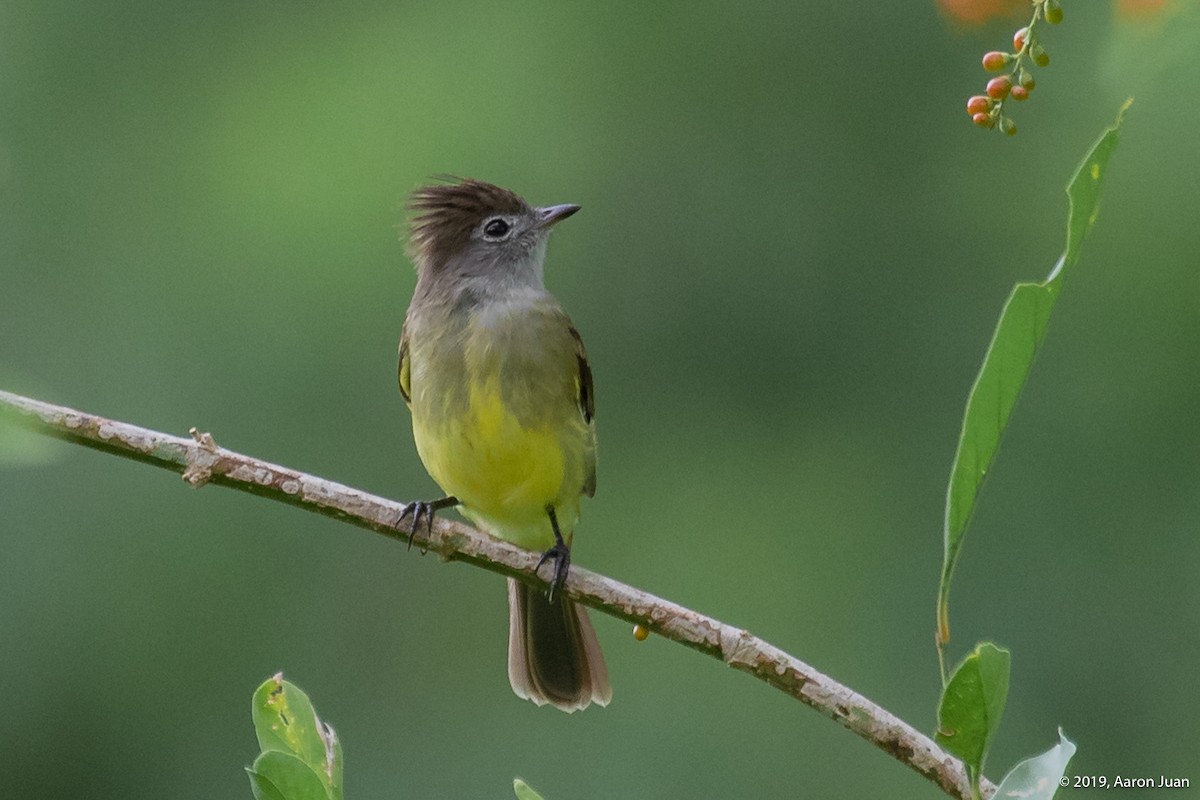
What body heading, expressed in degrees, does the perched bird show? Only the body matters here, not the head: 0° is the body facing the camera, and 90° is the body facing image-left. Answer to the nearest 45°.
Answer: approximately 0°
